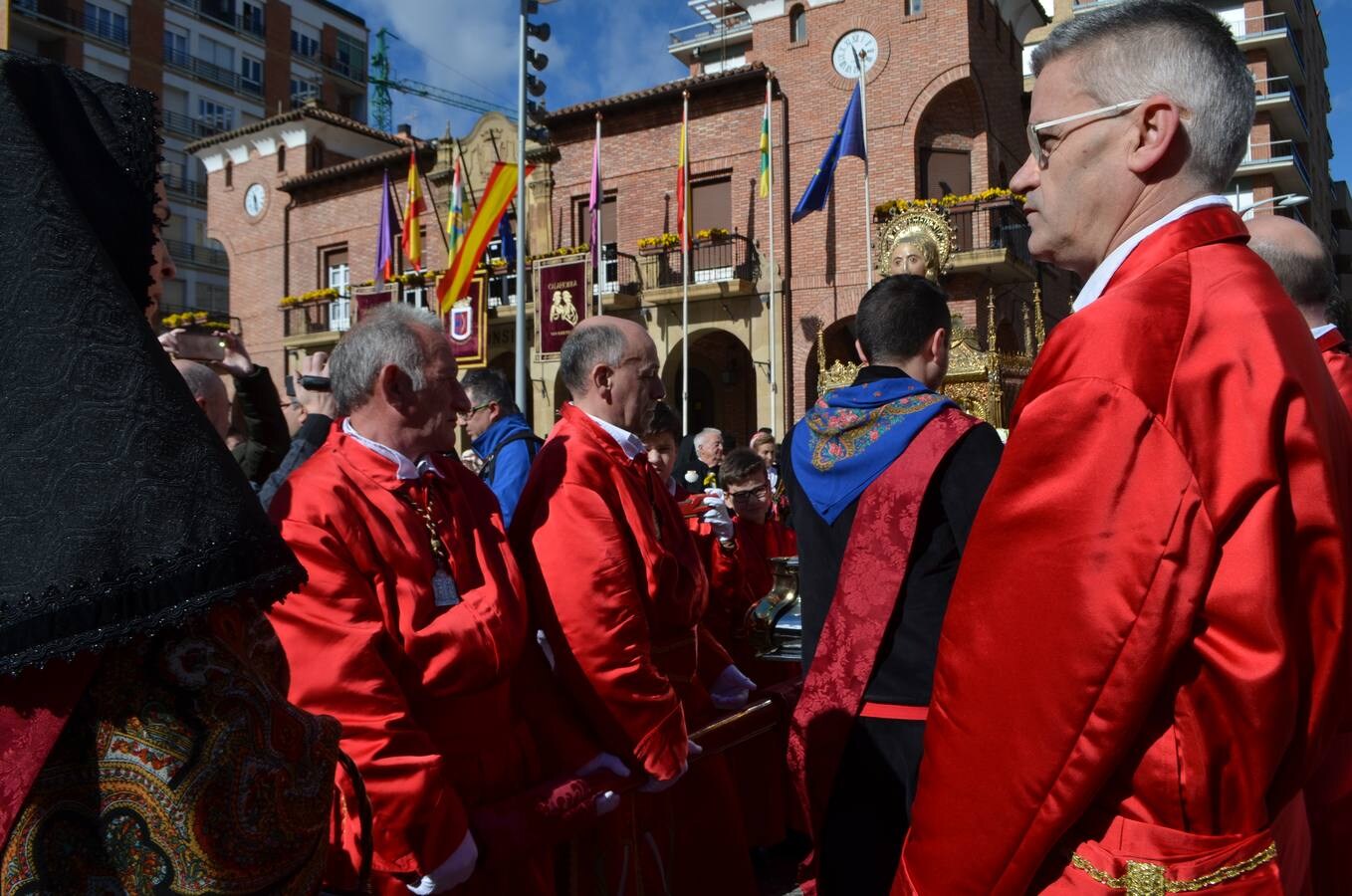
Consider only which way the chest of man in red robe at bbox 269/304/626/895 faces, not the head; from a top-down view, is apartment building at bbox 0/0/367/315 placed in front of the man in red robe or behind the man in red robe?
behind

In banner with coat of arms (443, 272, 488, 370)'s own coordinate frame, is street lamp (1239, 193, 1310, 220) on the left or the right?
on its left

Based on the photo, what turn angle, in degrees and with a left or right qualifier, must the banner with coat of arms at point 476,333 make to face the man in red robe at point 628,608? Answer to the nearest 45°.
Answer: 0° — it already faces them

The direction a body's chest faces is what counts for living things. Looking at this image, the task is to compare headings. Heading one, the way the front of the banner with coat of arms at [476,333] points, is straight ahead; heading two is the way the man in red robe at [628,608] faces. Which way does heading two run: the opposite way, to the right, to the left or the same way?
to the left

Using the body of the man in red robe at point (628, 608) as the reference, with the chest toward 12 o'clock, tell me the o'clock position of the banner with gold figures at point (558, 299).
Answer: The banner with gold figures is roughly at 9 o'clock from the man in red robe.

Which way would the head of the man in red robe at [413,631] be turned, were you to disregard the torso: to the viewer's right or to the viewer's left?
to the viewer's right

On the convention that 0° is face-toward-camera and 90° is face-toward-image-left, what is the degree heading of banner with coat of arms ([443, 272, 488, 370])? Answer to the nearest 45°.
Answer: approximately 0°

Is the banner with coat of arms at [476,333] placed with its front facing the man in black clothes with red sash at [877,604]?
yes

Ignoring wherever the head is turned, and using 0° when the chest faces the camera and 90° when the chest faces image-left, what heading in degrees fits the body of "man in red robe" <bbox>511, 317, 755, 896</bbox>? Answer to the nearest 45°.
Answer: approximately 270°
